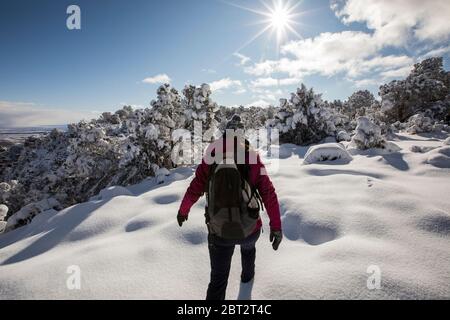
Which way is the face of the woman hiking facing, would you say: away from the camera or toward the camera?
away from the camera

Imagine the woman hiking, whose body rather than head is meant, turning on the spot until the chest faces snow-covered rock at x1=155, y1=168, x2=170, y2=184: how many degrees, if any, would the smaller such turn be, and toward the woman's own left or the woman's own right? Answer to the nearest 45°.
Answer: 0° — they already face it

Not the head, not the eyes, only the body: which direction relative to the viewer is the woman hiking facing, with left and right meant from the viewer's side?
facing away from the viewer

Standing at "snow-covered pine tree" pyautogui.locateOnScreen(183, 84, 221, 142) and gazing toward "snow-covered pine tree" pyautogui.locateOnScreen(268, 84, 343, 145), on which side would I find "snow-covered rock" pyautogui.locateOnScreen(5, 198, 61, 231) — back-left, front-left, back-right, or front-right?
back-right

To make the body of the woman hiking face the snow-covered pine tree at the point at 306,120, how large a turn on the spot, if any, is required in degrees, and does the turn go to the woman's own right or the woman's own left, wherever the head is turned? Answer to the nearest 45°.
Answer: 0° — they already face it

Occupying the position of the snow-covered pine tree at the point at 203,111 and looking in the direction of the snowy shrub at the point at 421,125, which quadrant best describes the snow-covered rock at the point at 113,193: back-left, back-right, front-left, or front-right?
back-right
